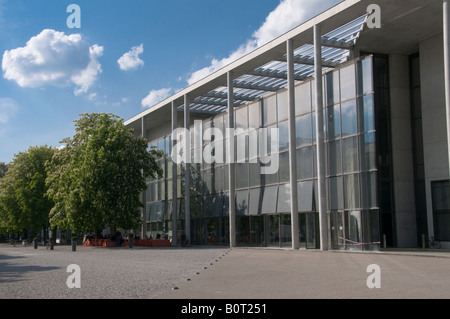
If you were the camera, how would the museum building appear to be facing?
facing the viewer and to the left of the viewer

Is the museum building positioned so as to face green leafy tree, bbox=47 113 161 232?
no
